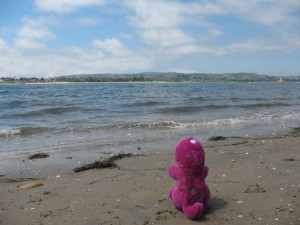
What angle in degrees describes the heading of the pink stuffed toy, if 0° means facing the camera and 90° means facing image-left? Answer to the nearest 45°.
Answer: approximately 180°

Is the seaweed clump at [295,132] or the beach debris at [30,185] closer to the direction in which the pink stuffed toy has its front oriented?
the seaweed clump

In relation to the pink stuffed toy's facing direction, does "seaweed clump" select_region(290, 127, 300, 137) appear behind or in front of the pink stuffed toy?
in front

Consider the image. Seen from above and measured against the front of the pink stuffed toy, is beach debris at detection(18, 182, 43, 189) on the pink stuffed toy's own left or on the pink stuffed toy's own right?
on the pink stuffed toy's own left
